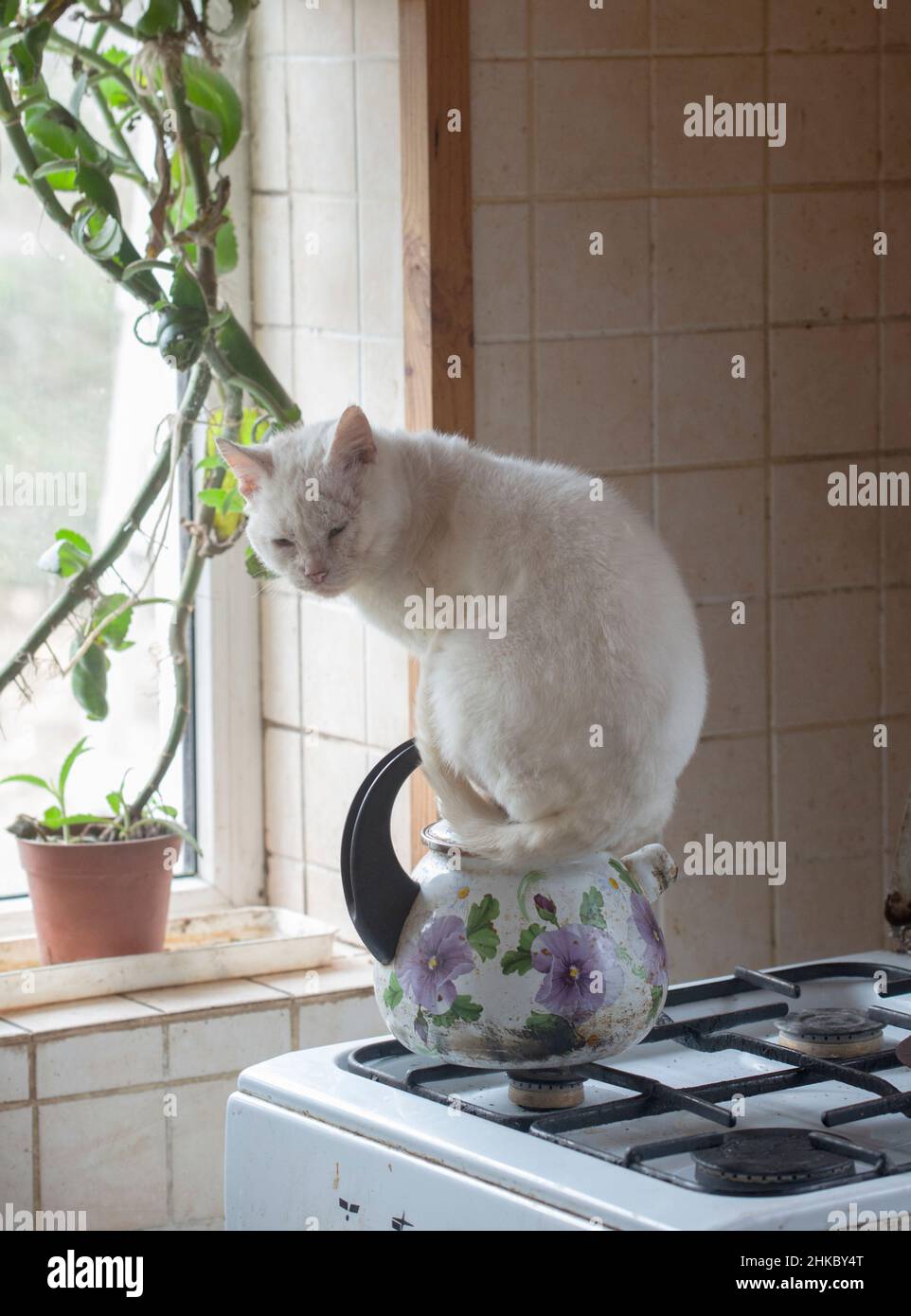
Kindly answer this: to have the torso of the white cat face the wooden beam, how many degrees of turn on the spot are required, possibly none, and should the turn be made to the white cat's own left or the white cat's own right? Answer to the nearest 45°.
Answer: approximately 90° to the white cat's own right

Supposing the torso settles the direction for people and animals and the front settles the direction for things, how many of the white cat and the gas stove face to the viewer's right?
0

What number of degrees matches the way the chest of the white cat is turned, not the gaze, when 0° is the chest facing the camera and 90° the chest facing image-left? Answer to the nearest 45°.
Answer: approximately 90°

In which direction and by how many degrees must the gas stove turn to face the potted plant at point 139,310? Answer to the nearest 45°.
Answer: approximately 90° to its right

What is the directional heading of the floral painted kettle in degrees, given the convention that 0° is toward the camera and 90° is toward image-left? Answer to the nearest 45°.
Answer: approximately 270°
